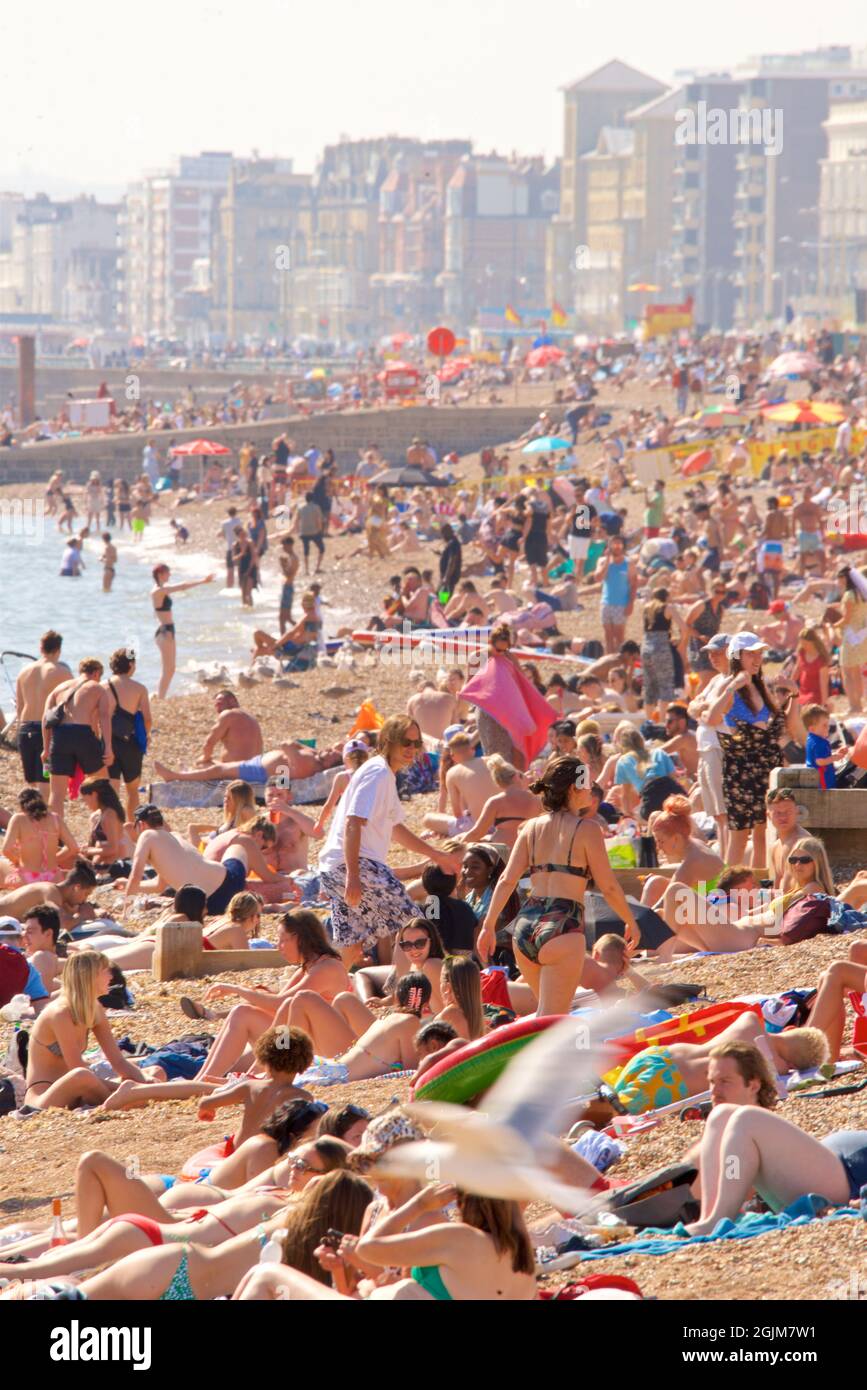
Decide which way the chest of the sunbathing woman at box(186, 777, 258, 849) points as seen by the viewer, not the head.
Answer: to the viewer's left

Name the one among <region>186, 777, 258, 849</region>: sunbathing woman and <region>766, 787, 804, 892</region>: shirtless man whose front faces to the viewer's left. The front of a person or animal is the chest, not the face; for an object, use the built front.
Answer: the sunbathing woman

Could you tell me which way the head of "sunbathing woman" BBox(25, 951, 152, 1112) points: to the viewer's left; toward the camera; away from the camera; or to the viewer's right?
to the viewer's right

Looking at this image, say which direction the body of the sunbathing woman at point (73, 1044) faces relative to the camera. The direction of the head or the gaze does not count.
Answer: to the viewer's right

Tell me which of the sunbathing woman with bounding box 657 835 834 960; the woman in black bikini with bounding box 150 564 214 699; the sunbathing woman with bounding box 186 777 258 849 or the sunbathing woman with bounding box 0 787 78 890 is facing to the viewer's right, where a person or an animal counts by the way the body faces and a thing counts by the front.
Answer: the woman in black bikini

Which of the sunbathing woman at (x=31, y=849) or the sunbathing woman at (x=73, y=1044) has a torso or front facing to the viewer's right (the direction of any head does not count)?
the sunbathing woman at (x=73, y=1044)

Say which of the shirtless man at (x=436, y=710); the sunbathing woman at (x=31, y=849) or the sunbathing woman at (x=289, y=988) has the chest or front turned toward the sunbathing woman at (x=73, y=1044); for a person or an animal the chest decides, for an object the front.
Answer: the sunbathing woman at (x=289, y=988)

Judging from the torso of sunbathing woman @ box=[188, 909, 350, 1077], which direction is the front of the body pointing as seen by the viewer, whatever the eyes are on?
to the viewer's left

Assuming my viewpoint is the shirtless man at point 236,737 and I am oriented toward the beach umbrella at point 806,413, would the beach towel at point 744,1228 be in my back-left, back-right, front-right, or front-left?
back-right

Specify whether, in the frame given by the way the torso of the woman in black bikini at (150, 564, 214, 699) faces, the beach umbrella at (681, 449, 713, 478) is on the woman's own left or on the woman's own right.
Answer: on the woman's own left
